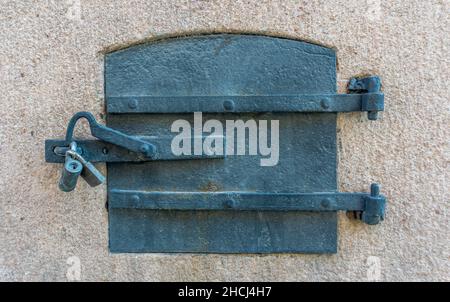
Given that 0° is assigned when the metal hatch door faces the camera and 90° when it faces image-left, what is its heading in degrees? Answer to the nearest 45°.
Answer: approximately 0°
